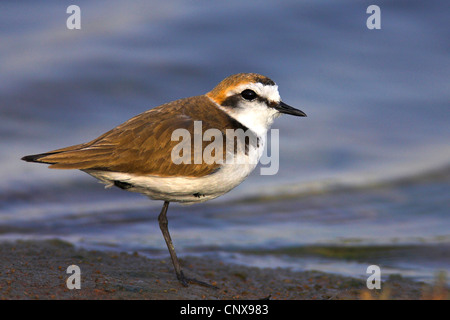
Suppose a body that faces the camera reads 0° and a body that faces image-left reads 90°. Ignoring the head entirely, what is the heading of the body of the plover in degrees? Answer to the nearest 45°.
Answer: approximately 270°
